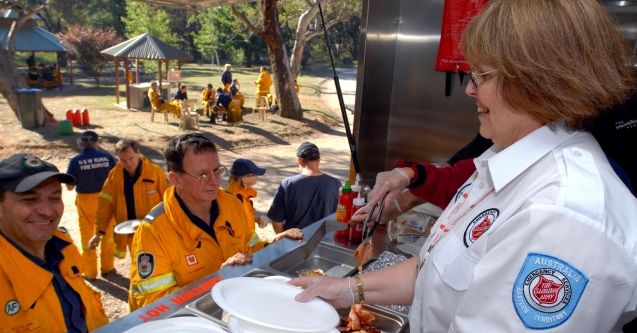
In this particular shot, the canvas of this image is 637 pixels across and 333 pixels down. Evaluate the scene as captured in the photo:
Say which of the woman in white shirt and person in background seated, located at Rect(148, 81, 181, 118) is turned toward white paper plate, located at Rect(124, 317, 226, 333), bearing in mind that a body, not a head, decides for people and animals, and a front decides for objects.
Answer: the woman in white shirt

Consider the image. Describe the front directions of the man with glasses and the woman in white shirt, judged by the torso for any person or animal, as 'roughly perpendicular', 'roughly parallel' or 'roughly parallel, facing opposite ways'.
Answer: roughly parallel, facing opposite ways

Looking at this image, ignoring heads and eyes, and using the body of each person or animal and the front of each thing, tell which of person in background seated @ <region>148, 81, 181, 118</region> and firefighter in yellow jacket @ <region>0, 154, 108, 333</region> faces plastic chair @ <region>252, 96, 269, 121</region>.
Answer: the person in background seated

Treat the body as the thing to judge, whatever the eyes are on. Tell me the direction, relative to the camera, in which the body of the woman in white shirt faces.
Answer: to the viewer's left

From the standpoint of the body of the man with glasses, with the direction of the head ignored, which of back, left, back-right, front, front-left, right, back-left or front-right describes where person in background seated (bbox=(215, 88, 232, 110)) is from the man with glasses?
back-left

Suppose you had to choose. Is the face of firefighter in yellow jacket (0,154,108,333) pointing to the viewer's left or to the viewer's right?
to the viewer's right

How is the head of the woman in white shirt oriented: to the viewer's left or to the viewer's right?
to the viewer's left

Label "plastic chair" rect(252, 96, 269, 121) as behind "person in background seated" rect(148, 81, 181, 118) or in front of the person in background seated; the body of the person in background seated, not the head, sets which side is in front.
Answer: in front

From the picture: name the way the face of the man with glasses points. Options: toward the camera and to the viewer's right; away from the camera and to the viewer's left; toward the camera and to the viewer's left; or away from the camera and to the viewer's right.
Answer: toward the camera and to the viewer's right

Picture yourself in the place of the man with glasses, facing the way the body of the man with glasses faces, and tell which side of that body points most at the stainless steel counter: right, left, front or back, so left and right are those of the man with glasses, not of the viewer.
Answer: front

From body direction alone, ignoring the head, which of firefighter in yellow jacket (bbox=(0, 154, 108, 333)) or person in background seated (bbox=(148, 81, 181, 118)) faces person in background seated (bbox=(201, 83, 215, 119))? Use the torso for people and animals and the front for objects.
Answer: person in background seated (bbox=(148, 81, 181, 118))

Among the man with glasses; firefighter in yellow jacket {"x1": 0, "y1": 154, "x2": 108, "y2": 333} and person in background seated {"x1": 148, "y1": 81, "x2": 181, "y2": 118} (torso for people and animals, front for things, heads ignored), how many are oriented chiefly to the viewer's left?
0

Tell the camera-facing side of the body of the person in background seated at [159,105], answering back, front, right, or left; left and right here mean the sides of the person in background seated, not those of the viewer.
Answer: right

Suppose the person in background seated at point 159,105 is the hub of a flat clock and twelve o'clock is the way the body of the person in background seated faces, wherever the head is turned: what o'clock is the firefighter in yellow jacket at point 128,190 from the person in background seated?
The firefighter in yellow jacket is roughly at 3 o'clock from the person in background seated.

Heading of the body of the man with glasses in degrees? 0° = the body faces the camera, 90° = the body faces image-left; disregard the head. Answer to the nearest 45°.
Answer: approximately 315°

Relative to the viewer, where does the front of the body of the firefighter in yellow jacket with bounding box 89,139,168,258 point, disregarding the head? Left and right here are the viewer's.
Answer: facing the viewer
